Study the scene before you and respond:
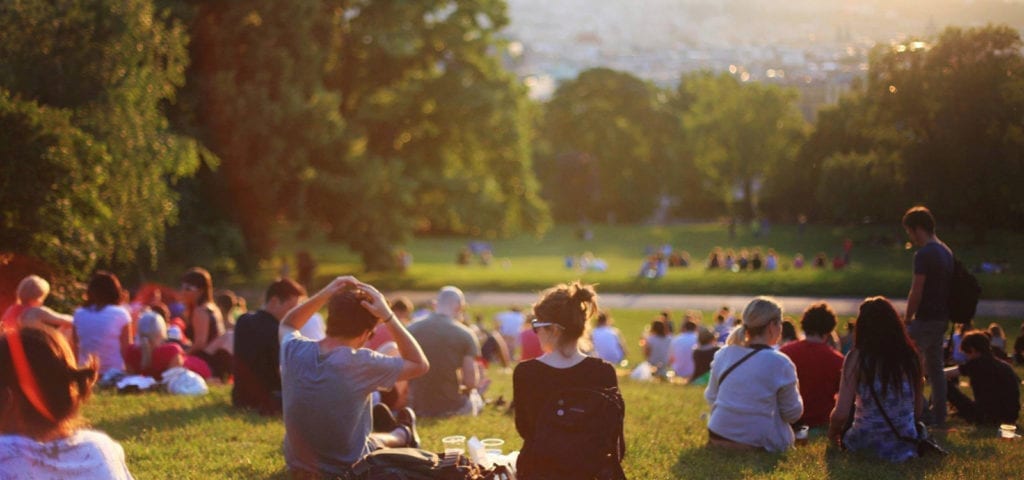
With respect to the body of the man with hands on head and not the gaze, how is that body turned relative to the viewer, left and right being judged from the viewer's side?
facing away from the viewer and to the right of the viewer

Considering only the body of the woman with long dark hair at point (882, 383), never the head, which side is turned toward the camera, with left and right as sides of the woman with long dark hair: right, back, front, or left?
back

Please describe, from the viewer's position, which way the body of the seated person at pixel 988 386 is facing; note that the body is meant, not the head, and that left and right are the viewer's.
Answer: facing away from the viewer and to the left of the viewer

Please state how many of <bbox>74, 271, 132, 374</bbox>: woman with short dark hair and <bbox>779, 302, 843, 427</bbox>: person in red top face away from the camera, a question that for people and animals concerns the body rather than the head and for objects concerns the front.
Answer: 2

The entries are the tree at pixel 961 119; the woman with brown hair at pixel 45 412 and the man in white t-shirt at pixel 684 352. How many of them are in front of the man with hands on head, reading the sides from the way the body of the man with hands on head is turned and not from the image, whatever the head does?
2

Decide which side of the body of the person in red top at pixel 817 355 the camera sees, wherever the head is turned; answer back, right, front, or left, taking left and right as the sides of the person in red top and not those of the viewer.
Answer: back

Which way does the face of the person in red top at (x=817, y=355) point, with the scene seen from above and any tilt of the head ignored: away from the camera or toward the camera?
away from the camera

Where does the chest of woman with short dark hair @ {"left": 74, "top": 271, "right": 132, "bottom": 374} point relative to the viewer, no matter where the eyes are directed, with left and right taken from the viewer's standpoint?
facing away from the viewer

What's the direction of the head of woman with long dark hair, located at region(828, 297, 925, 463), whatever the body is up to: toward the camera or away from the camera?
away from the camera

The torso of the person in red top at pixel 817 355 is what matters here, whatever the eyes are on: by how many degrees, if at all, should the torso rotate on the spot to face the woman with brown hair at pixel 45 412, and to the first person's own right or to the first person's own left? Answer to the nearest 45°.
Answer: approximately 135° to the first person's own left

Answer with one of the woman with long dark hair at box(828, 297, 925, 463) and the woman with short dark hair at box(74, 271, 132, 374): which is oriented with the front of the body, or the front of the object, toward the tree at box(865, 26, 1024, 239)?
the woman with long dark hair at box(828, 297, 925, 463)

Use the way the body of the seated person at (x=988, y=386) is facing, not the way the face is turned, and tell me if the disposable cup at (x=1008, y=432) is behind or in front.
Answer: behind

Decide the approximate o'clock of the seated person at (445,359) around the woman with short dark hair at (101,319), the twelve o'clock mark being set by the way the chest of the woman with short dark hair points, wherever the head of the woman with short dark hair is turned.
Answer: The seated person is roughly at 4 o'clock from the woman with short dark hair.
